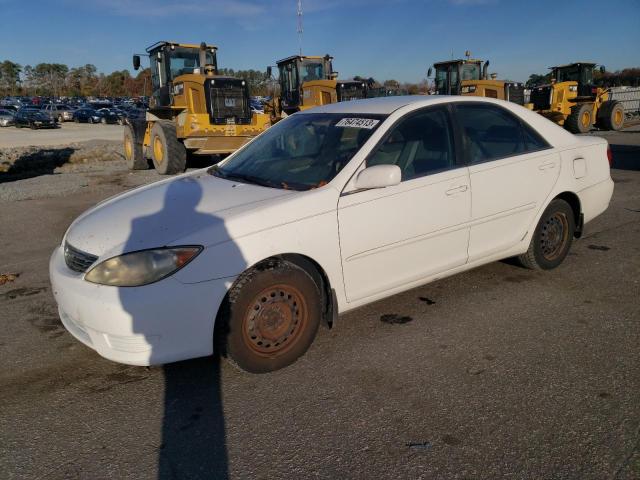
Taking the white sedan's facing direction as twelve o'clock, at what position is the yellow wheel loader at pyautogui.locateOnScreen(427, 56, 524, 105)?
The yellow wheel loader is roughly at 5 o'clock from the white sedan.

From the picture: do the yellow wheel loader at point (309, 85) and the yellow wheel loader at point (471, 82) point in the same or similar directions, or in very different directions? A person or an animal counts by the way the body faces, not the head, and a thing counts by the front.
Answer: same or similar directions

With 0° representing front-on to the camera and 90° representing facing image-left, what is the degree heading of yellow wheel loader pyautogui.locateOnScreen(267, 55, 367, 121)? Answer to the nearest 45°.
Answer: approximately 135°

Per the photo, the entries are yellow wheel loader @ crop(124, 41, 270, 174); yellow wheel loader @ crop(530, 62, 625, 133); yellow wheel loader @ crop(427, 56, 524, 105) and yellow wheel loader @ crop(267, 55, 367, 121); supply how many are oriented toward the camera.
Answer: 0

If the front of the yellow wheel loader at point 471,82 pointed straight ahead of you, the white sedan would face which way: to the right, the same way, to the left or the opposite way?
to the left

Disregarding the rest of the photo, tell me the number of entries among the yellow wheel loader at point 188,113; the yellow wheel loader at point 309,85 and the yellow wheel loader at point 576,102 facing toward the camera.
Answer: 0

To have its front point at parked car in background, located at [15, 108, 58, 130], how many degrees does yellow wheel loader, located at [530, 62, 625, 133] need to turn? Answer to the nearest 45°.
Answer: approximately 135° to its left

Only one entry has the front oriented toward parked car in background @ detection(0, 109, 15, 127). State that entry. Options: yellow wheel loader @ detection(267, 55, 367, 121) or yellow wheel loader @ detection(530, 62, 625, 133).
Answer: yellow wheel loader @ detection(267, 55, 367, 121)

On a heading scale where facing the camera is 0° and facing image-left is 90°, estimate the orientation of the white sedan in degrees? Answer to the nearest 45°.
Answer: approximately 45°

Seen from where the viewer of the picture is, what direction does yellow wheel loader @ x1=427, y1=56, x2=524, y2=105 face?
facing away from the viewer and to the left of the viewer

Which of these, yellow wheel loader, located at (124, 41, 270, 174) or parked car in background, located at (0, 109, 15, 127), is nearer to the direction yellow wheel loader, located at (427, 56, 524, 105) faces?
the parked car in background

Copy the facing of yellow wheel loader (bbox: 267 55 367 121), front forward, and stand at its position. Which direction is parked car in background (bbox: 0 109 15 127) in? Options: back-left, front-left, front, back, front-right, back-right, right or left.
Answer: front
